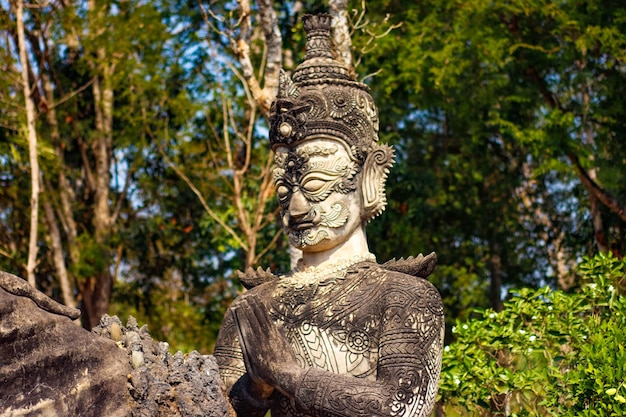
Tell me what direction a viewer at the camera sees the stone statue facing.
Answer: facing the viewer and to the left of the viewer
